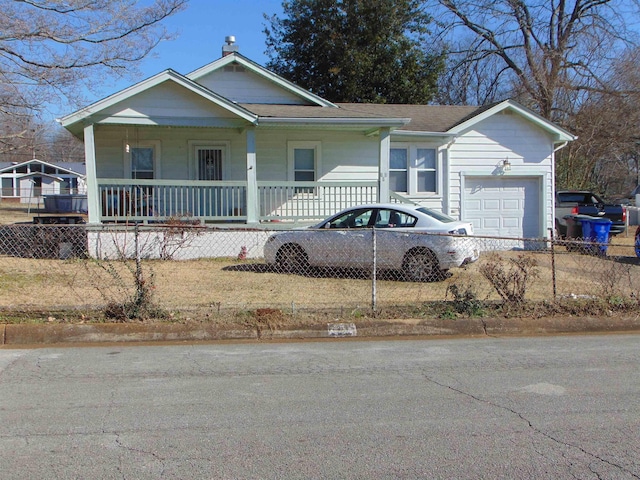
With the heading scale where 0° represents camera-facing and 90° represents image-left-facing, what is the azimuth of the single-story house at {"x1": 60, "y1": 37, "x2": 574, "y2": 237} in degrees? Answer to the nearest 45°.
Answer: approximately 0°

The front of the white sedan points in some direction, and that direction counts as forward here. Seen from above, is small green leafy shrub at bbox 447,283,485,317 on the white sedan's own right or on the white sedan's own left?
on the white sedan's own left

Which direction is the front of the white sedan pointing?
to the viewer's left

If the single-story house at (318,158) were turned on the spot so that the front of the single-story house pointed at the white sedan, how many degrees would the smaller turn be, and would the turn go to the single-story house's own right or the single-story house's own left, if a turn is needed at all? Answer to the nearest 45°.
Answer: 0° — it already faces it

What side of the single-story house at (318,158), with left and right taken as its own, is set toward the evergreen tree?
back

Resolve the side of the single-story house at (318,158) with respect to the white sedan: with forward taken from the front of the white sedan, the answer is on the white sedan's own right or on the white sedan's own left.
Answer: on the white sedan's own right

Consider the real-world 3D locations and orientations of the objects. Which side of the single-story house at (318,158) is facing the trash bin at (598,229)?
left

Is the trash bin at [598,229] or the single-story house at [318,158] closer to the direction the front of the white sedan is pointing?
the single-story house

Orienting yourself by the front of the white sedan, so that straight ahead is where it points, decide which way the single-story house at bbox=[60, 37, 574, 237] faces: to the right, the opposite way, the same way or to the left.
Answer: to the left

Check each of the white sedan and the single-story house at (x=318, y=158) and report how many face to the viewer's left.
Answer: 1

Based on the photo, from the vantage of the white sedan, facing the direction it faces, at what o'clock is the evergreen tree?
The evergreen tree is roughly at 3 o'clock from the white sedan.

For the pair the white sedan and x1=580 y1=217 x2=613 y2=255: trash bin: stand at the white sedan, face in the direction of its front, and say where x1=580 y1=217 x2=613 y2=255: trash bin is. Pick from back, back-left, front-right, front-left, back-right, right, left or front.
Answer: back-right
